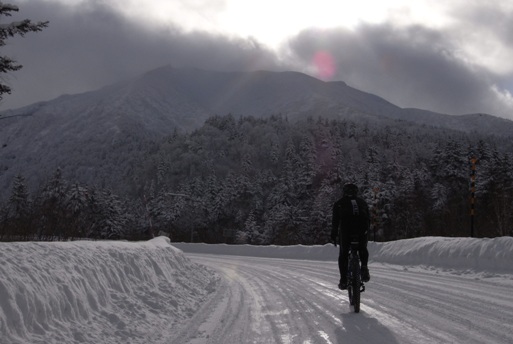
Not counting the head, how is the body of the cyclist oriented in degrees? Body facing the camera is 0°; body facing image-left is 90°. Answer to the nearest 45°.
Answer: approximately 180°

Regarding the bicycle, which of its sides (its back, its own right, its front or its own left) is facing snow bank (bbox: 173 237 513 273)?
front

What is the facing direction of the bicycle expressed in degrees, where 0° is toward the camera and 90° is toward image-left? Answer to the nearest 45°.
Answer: approximately 180°

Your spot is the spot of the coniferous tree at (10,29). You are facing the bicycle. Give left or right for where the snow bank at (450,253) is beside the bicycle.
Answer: left

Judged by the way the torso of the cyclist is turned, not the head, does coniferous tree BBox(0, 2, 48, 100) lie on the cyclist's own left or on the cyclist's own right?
on the cyclist's own left

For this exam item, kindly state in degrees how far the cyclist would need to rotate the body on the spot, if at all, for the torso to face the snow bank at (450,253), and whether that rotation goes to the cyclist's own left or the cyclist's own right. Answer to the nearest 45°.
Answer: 0° — they already face it

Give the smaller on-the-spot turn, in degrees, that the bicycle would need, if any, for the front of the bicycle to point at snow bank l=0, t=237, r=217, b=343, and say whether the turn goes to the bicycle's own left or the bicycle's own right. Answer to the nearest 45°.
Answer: approximately 135° to the bicycle's own left
